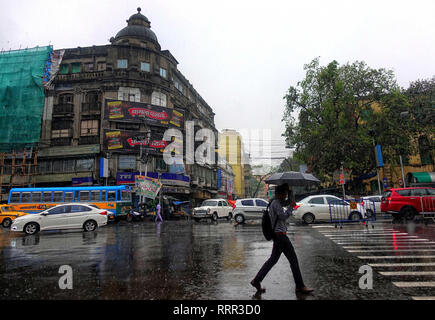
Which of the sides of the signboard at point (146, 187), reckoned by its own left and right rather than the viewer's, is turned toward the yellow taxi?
right

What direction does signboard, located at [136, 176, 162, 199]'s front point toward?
toward the camera

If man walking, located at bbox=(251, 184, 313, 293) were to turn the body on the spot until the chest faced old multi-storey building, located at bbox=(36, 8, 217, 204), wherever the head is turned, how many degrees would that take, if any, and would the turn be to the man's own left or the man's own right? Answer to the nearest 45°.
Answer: approximately 135° to the man's own left

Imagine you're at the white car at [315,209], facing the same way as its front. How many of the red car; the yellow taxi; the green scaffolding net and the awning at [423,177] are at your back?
2

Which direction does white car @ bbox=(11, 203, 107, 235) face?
to the viewer's left
